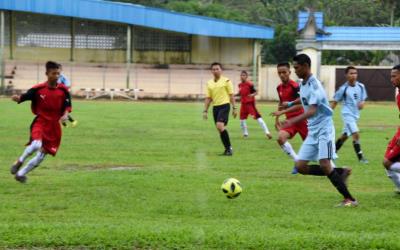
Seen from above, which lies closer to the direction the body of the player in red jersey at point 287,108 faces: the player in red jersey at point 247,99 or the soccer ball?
the soccer ball

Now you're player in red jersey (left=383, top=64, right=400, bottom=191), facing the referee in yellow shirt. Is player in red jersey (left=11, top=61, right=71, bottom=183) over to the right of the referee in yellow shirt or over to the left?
left

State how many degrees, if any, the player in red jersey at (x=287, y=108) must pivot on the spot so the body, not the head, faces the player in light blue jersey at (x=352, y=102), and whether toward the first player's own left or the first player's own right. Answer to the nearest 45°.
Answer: approximately 180°

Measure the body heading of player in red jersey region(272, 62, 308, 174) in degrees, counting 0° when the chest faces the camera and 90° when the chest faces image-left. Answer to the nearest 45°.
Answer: approximately 45°

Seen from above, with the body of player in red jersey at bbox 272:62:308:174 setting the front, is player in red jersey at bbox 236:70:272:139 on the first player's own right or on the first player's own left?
on the first player's own right

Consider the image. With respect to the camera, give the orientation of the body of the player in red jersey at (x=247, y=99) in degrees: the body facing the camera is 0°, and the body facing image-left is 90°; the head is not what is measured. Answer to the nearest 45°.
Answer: approximately 45°

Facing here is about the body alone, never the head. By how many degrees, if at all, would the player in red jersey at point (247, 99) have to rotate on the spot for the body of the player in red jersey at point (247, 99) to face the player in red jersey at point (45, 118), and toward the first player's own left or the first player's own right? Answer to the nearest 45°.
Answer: approximately 45° to the first player's own left

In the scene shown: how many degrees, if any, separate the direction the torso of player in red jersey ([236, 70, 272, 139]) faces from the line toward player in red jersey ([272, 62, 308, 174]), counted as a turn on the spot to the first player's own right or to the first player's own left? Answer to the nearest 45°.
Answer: approximately 45° to the first player's own left

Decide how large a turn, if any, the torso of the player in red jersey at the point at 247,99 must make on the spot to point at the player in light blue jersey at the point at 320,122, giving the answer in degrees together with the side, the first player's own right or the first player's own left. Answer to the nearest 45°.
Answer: approximately 45° to the first player's own left
